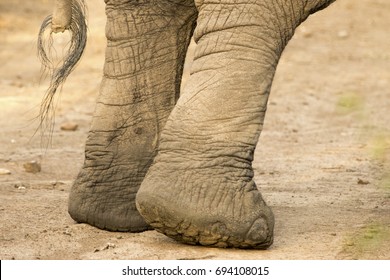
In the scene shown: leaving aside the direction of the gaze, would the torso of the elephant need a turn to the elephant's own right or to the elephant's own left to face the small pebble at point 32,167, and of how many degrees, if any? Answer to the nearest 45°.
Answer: approximately 135° to the elephant's own left

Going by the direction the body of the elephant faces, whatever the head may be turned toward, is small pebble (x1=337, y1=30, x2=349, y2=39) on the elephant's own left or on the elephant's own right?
on the elephant's own left

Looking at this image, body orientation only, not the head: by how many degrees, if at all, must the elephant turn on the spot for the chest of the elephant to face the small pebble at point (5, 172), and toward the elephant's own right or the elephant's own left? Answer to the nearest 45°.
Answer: approximately 135° to the elephant's own left

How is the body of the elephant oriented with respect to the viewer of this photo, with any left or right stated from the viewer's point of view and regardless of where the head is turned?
facing to the right of the viewer
